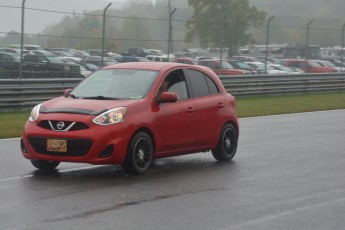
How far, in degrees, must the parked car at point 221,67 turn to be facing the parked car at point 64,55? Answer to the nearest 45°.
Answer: approximately 135° to its right

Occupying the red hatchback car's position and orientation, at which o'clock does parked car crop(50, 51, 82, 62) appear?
The parked car is roughly at 4 o'clock from the red hatchback car.

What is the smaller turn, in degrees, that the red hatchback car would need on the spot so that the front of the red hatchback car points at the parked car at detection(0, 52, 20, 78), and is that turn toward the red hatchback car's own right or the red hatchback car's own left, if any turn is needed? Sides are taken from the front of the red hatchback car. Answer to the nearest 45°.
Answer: approximately 135° to the red hatchback car's own right

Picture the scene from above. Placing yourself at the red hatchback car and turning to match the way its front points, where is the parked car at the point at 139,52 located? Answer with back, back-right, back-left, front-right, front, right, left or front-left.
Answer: back-right

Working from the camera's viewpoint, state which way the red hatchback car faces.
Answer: facing the viewer and to the left of the viewer

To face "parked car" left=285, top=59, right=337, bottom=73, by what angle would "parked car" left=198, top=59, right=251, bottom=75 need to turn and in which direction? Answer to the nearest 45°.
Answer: approximately 45° to its left

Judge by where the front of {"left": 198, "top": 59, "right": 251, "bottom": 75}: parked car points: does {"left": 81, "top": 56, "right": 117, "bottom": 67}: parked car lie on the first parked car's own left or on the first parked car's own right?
on the first parked car's own right

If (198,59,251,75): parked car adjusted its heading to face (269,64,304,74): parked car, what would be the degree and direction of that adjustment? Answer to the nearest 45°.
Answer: approximately 45° to its left

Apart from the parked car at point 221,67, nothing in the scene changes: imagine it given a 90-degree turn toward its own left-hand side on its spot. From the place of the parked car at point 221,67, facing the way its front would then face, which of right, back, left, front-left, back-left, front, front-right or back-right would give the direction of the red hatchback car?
back

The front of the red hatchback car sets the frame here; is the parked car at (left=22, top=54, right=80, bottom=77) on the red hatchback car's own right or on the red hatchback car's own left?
on the red hatchback car's own right

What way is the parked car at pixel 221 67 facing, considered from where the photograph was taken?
facing to the right of the viewer

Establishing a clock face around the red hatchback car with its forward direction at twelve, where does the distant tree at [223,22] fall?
The distant tree is roughly at 5 o'clock from the red hatchback car.
